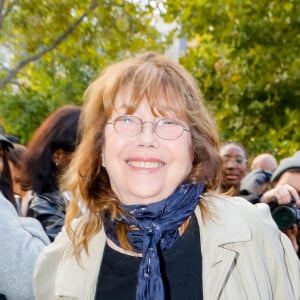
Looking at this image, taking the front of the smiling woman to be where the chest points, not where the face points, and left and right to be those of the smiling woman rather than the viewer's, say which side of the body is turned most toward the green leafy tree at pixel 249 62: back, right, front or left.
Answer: back

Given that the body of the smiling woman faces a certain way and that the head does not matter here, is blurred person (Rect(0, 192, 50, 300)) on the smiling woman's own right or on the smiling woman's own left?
on the smiling woman's own right

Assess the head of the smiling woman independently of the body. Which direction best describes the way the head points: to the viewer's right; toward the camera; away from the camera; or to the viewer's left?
toward the camera

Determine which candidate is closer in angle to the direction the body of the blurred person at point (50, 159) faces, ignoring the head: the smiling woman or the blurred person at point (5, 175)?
the smiling woman

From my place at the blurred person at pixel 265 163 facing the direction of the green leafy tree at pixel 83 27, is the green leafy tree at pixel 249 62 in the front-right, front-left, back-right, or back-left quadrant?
front-right

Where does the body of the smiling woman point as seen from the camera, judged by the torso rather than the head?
toward the camera

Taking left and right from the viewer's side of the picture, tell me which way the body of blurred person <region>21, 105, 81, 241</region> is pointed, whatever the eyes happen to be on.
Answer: facing to the right of the viewer

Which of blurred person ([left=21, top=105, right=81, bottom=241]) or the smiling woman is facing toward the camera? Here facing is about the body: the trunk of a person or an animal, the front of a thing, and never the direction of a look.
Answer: the smiling woman

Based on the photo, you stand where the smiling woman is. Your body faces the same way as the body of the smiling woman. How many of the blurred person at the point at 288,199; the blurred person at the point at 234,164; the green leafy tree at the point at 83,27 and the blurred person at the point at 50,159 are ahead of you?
0

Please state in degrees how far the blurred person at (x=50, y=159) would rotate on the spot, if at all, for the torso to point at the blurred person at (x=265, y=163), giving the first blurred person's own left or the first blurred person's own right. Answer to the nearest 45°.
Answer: approximately 45° to the first blurred person's own left

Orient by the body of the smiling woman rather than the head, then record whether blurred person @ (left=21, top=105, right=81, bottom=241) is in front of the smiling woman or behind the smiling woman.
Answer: behind

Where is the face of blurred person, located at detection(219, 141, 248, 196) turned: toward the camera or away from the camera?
toward the camera
